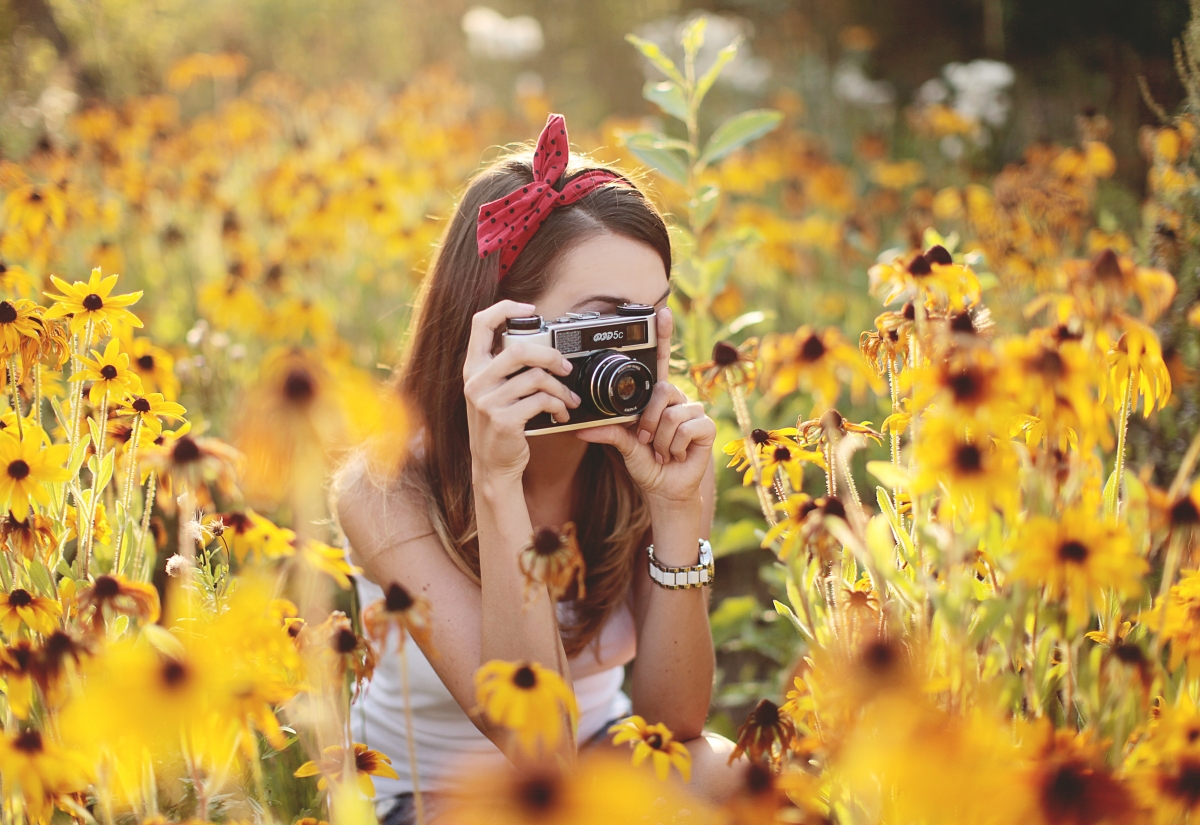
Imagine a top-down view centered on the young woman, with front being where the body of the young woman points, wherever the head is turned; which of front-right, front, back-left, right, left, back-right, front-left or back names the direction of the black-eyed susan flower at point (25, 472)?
right

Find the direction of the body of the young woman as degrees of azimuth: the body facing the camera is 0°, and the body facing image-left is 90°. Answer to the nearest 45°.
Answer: approximately 315°

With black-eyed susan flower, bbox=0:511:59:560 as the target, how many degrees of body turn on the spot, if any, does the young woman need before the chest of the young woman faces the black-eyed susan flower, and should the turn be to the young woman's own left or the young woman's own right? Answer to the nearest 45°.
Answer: approximately 90° to the young woman's own right

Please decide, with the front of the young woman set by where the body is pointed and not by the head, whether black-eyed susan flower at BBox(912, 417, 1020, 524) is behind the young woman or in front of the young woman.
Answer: in front

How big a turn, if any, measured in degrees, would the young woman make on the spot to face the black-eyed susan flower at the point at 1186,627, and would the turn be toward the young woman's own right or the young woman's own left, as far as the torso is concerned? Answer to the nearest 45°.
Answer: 0° — they already face it
